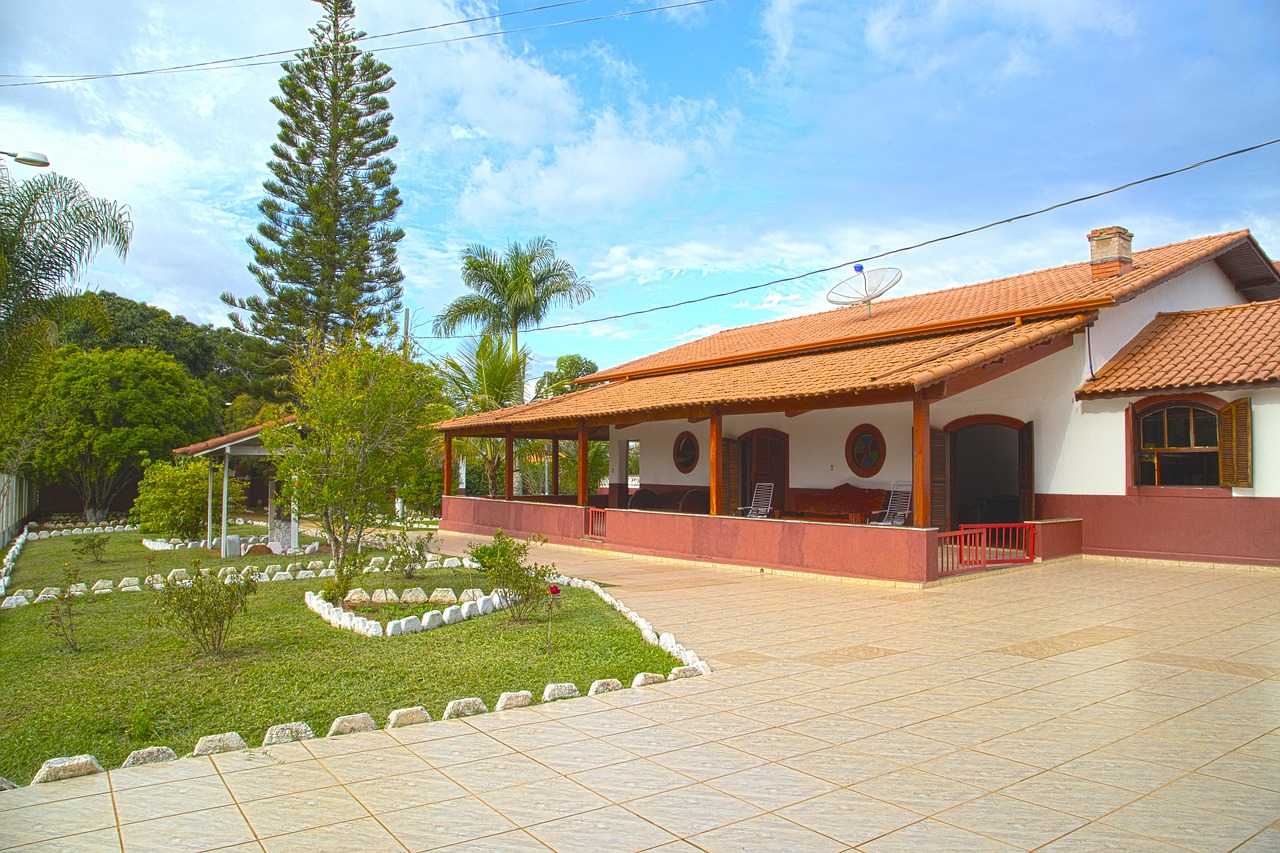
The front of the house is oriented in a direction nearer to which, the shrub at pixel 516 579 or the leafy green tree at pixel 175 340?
the shrub

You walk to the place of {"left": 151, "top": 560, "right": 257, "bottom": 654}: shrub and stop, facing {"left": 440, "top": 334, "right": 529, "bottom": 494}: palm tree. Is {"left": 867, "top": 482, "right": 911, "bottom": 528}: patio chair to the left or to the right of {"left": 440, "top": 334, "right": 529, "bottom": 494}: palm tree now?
right

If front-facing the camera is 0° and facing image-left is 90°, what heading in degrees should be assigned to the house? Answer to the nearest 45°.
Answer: approximately 45°

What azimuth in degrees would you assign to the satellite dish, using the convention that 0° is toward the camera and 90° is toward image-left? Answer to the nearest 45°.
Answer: approximately 45°

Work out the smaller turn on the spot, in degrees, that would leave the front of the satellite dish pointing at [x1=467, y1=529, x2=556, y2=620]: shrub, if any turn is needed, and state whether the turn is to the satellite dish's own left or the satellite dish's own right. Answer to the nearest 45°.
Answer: approximately 45° to the satellite dish's own left

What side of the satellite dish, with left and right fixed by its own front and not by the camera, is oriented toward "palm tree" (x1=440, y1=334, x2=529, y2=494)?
right

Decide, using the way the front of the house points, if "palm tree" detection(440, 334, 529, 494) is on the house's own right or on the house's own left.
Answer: on the house's own right
